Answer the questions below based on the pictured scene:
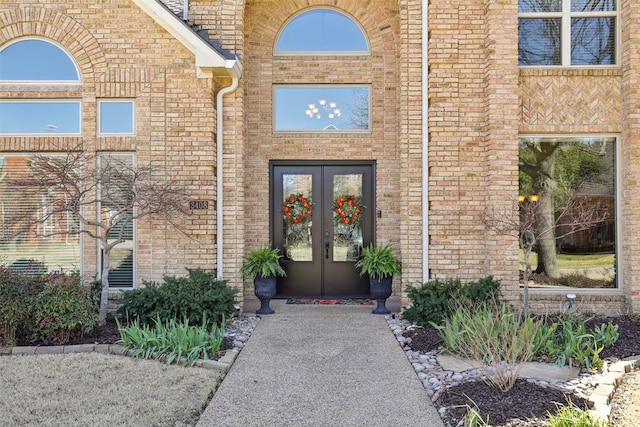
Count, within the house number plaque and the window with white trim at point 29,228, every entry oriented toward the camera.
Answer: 2

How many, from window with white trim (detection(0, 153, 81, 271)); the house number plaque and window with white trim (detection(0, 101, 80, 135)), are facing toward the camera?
3

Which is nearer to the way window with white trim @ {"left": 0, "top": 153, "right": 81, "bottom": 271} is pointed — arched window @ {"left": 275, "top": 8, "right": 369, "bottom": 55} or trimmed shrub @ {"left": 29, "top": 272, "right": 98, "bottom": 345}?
the trimmed shrub

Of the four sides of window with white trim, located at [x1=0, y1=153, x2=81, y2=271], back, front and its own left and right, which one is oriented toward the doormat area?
left

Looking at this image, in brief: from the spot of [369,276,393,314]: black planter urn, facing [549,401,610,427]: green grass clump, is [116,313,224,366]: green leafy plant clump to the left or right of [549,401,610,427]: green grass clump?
right

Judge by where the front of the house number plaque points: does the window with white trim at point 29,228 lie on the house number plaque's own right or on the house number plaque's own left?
on the house number plaque's own right

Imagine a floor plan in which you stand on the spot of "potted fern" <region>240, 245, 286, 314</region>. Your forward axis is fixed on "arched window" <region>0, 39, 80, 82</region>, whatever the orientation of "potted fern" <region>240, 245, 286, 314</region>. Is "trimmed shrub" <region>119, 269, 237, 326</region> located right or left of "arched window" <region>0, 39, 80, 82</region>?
left

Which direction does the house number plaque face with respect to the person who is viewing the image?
facing the viewer
